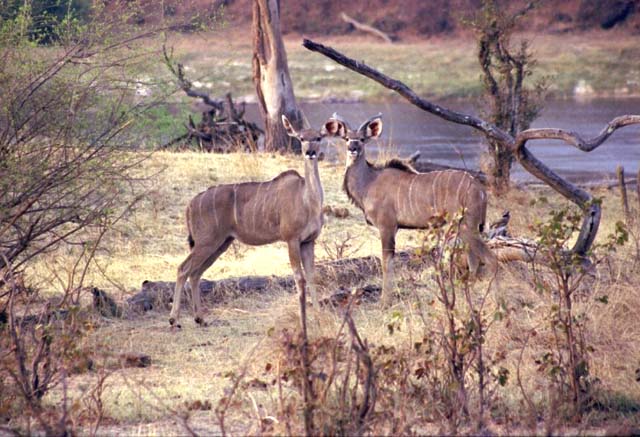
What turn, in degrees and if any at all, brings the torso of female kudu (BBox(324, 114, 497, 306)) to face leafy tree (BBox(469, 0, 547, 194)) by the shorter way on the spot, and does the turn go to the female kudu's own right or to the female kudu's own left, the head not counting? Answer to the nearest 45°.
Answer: approximately 90° to the female kudu's own right

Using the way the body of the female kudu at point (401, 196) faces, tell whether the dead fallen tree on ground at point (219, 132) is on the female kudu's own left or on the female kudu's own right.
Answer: on the female kudu's own right

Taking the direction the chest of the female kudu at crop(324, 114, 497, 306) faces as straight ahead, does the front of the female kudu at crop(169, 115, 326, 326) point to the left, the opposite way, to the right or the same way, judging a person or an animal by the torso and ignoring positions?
the opposite way

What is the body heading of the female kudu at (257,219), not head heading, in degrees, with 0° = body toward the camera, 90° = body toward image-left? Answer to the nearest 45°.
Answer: approximately 270°

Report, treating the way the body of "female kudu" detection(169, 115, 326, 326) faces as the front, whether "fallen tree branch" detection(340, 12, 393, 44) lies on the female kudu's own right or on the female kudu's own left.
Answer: on the female kudu's own left

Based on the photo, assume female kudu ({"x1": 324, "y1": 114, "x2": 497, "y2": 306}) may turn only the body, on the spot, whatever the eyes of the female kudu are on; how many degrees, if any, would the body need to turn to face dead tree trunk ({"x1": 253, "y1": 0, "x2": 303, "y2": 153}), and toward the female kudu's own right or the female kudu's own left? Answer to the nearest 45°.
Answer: approximately 90° to the female kudu's own right

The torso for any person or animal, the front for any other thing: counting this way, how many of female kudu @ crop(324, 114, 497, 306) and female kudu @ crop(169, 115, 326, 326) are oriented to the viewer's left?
1

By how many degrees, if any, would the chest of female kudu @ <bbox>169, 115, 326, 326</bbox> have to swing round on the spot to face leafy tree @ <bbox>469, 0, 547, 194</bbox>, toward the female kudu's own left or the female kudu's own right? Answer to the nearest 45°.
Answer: approximately 45° to the female kudu's own left

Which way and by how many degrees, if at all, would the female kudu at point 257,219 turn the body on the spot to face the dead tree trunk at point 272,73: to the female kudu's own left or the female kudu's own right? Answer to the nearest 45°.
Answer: approximately 90° to the female kudu's own left

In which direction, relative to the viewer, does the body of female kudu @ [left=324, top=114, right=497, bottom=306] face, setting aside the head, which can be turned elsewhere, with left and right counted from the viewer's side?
facing to the left of the viewer

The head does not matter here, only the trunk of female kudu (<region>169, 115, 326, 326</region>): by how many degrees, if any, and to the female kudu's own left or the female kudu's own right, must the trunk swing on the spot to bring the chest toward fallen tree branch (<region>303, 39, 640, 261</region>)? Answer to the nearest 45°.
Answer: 0° — it already faces it

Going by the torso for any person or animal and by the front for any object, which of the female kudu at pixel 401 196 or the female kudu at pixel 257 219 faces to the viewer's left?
the female kudu at pixel 401 196

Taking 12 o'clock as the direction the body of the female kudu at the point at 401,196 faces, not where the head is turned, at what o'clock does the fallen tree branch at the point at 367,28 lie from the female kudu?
The fallen tree branch is roughly at 3 o'clock from the female kudu.
